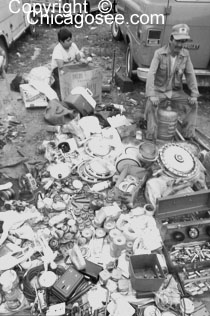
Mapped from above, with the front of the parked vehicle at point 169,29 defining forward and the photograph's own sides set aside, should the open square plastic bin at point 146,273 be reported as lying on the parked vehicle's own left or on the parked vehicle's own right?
on the parked vehicle's own left

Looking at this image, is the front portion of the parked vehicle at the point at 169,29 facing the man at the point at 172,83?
no

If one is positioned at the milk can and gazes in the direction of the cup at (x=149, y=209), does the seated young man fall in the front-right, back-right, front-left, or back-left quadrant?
back-right

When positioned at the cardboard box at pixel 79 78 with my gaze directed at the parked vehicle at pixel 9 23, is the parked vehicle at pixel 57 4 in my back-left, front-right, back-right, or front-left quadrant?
front-right

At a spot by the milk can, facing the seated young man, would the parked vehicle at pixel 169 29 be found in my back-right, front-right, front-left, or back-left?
front-right
